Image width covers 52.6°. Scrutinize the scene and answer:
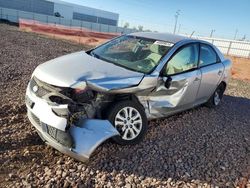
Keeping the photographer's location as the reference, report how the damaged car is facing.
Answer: facing the viewer and to the left of the viewer
